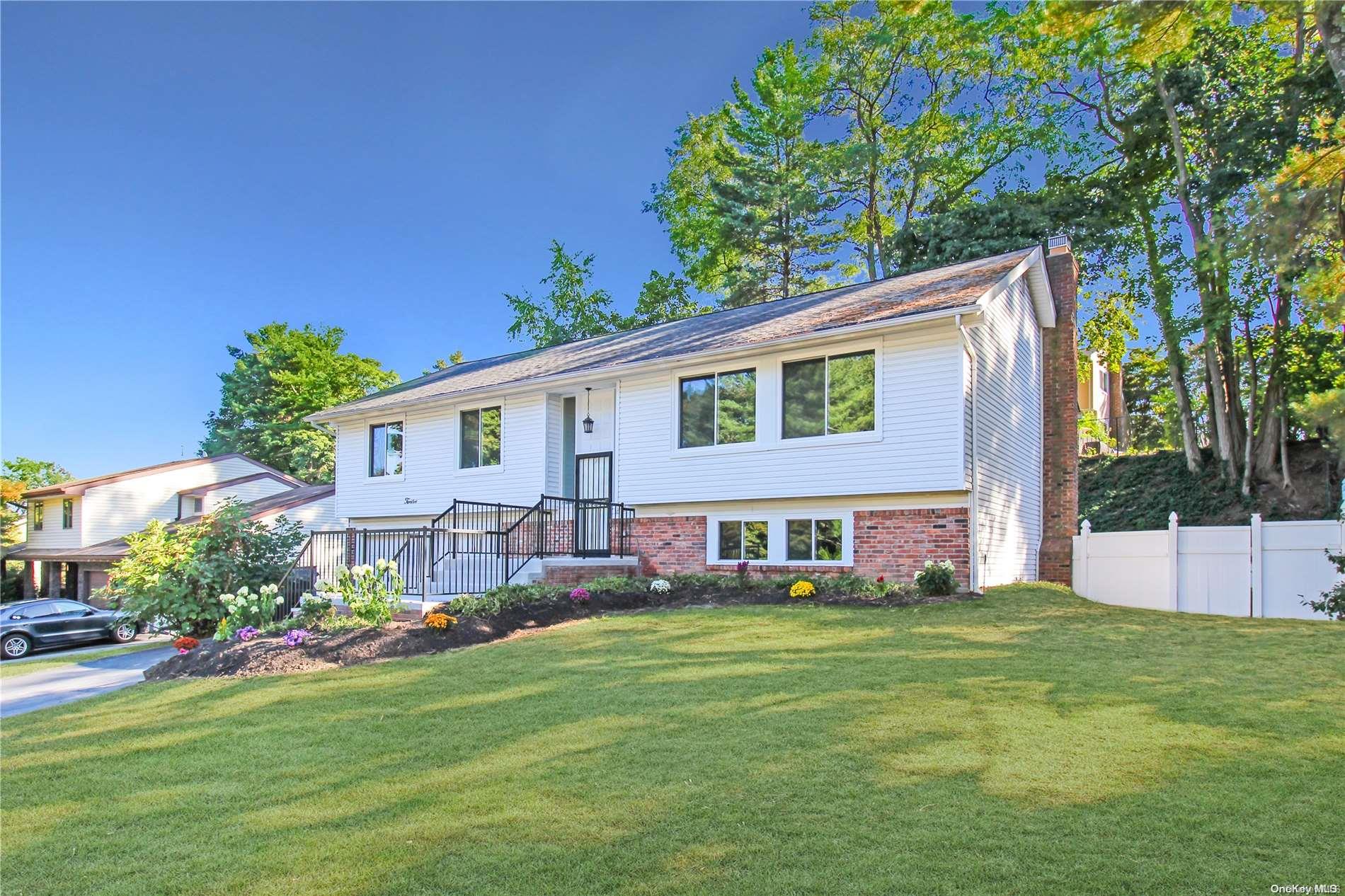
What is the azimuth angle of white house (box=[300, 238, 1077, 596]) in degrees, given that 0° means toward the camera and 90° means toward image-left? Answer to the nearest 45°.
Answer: approximately 45°

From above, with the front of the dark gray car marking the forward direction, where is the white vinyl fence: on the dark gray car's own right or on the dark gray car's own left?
on the dark gray car's own right

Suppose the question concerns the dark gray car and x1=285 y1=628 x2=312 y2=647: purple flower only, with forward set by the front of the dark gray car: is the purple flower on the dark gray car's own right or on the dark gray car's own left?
on the dark gray car's own right

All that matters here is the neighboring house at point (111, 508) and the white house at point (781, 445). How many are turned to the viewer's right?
0

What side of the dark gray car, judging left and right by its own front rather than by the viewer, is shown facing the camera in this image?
right

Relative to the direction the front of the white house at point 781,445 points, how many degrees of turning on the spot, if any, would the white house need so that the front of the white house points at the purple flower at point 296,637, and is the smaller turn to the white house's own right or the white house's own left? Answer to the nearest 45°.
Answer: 0° — it already faces it

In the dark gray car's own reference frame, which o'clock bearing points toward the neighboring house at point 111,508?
The neighboring house is roughly at 9 o'clock from the dark gray car.

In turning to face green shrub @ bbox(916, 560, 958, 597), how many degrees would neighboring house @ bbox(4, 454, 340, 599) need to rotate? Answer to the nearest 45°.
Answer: approximately 45° to its left

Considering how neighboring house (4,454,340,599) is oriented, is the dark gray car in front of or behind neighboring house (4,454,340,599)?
in front

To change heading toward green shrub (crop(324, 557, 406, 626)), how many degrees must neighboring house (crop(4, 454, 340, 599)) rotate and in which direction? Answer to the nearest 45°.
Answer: approximately 45° to its left

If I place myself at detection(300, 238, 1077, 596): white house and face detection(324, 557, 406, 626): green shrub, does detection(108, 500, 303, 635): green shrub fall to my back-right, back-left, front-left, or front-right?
front-right

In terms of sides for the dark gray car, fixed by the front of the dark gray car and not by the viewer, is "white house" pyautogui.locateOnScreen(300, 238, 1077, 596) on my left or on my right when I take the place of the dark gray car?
on my right

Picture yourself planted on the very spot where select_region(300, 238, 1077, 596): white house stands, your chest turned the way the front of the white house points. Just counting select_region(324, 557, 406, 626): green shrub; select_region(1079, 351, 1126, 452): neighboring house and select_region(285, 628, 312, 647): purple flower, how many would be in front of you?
2
